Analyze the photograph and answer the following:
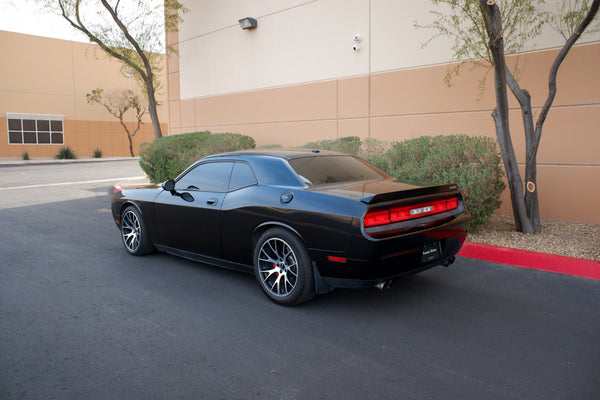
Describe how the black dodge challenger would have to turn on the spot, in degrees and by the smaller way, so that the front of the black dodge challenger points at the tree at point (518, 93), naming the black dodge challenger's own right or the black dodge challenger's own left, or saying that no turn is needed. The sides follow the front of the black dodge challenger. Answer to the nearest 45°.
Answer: approximately 90° to the black dodge challenger's own right

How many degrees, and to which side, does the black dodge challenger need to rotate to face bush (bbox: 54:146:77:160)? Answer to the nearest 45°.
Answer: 0° — it already faces it

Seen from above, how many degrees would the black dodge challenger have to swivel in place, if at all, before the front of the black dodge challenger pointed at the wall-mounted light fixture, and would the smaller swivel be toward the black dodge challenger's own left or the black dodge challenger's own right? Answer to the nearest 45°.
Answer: approximately 45° to the black dodge challenger's own right

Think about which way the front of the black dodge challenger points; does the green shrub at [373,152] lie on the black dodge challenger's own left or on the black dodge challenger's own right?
on the black dodge challenger's own right

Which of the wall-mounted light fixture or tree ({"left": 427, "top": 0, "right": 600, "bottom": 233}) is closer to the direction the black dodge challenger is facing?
the wall-mounted light fixture

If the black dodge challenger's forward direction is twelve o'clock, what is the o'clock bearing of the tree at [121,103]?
The tree is roughly at 1 o'clock from the black dodge challenger.

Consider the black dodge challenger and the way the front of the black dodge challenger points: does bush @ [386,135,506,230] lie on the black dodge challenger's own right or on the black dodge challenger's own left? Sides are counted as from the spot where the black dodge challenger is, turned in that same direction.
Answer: on the black dodge challenger's own right

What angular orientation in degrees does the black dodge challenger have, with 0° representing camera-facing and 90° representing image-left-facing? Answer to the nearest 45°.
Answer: approximately 135°
